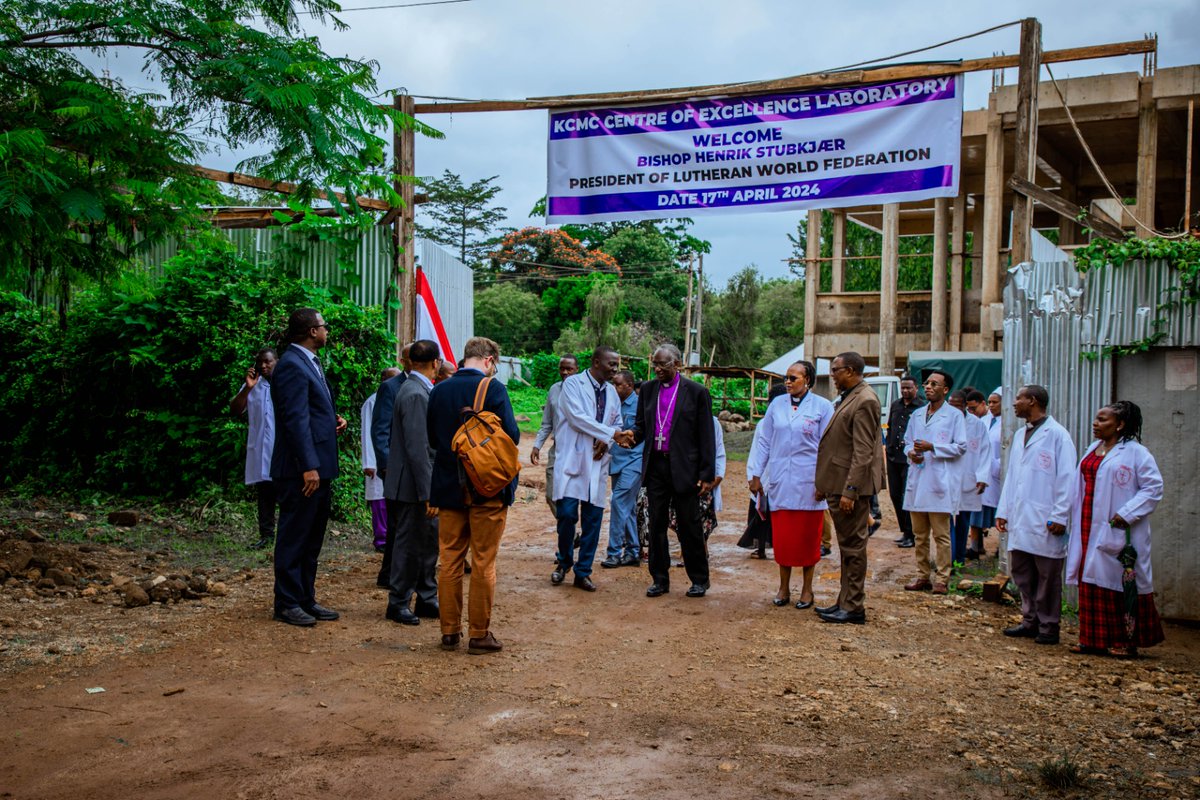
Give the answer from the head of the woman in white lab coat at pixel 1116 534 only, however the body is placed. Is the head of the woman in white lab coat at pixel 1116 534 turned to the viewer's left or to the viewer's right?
to the viewer's left

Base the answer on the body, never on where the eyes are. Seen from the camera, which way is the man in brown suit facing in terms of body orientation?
to the viewer's left

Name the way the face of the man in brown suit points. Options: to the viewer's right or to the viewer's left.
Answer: to the viewer's left

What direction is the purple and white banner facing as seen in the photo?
toward the camera

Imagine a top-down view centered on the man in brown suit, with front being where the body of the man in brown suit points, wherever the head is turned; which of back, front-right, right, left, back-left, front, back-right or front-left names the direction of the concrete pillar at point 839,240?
right

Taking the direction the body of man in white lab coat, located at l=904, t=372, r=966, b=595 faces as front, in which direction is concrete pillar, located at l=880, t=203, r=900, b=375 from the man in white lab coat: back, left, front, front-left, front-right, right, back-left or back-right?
back-right

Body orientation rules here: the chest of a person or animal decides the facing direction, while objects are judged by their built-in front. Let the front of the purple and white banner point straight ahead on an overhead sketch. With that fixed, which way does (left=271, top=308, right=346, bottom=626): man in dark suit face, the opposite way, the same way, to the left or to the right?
to the left

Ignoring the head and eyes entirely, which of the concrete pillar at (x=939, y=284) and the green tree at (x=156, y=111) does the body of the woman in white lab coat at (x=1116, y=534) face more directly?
the green tree

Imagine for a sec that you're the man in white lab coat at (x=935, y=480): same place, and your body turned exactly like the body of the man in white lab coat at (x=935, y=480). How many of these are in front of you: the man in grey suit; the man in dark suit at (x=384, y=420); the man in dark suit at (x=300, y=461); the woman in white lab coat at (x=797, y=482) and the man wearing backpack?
5

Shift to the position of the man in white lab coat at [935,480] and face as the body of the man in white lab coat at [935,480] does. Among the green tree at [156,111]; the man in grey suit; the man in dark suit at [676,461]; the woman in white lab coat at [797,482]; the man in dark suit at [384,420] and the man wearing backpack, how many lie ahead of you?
6

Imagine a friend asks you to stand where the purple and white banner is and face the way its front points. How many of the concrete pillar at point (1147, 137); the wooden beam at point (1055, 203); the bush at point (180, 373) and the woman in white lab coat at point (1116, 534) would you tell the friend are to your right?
1

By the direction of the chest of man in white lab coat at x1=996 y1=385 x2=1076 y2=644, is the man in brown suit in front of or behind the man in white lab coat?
in front

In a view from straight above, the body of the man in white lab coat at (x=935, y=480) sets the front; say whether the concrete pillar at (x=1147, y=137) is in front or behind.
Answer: behind

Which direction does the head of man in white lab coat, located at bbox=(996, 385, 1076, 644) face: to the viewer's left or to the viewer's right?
to the viewer's left

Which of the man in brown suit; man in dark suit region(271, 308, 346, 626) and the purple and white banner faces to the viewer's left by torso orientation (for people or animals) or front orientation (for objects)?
the man in brown suit

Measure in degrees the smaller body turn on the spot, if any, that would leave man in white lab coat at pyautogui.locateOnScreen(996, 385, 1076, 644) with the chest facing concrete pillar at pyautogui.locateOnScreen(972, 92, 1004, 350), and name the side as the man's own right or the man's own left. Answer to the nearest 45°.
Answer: approximately 135° to the man's own right

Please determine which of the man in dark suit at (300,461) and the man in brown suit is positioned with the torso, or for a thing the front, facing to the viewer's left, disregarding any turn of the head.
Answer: the man in brown suit

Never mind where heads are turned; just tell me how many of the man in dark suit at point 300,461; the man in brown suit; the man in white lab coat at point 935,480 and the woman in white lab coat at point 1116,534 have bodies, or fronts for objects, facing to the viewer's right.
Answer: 1

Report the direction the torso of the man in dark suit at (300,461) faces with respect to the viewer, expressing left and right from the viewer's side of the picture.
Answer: facing to the right of the viewer
